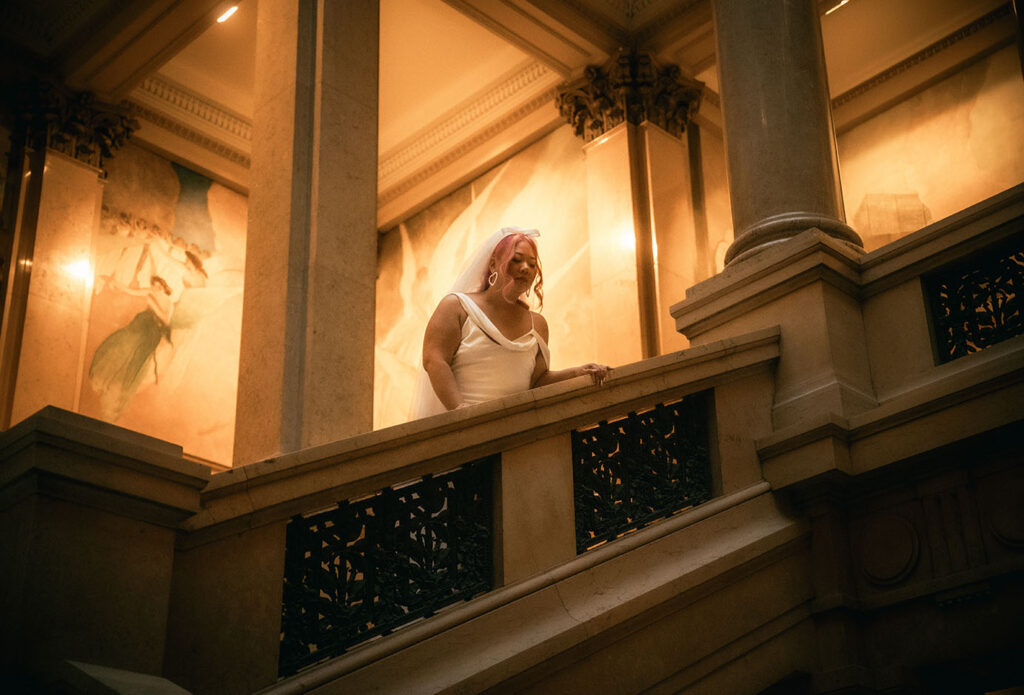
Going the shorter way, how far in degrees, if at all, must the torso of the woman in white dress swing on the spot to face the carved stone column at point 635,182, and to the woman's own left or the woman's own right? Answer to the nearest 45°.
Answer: approximately 135° to the woman's own left

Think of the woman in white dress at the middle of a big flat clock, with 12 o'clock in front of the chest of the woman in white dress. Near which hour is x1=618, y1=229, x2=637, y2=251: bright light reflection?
The bright light reflection is roughly at 8 o'clock from the woman in white dress.

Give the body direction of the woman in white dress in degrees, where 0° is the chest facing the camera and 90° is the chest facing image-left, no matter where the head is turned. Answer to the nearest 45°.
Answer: approximately 315°

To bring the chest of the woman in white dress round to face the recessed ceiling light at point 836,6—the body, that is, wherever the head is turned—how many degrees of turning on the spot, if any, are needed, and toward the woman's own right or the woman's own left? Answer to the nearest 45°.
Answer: approximately 90° to the woman's own left

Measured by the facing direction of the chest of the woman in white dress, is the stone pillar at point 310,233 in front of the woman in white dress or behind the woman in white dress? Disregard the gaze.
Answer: behind

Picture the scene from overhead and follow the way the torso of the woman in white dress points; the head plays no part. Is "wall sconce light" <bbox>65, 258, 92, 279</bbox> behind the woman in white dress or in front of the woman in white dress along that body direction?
behind

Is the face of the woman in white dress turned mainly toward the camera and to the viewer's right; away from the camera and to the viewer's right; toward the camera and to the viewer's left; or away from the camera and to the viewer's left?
toward the camera and to the viewer's right
